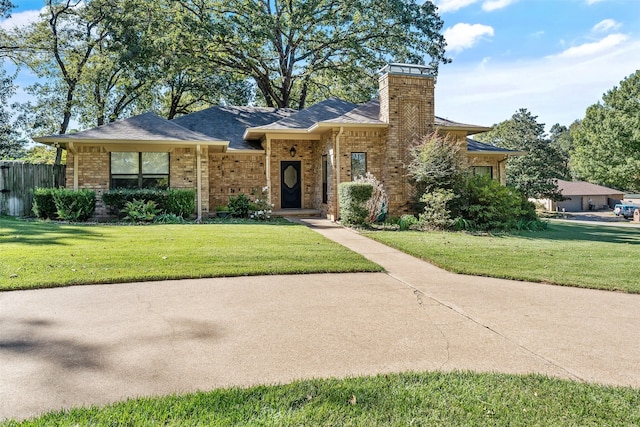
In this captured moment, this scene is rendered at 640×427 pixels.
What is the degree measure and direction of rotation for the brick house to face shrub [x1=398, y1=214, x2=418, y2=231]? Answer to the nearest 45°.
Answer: approximately 45° to its left

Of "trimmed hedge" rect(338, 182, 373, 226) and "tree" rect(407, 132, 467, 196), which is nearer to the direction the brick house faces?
the trimmed hedge

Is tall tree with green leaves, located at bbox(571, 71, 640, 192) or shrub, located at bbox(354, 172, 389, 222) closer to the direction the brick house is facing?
the shrub

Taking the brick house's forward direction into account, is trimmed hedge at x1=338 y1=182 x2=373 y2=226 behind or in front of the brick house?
in front

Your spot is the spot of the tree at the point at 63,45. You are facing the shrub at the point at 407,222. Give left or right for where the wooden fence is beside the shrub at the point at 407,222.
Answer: right

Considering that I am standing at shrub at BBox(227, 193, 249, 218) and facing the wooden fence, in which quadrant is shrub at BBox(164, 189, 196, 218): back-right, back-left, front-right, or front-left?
front-left

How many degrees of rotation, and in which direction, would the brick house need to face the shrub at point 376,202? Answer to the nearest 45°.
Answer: approximately 45° to its left

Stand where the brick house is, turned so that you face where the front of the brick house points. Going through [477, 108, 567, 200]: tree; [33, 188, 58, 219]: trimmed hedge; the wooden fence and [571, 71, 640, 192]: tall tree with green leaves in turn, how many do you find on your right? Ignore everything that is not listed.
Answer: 2

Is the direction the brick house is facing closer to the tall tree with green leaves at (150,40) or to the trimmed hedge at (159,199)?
the trimmed hedge

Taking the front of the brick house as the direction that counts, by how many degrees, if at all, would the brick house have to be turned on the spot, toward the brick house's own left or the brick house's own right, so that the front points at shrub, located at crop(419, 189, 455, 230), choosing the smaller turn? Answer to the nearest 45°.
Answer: approximately 45° to the brick house's own left

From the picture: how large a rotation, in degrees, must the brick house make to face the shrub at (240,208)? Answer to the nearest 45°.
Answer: approximately 90° to its right

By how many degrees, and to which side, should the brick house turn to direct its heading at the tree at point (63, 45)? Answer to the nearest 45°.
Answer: approximately 135° to its right

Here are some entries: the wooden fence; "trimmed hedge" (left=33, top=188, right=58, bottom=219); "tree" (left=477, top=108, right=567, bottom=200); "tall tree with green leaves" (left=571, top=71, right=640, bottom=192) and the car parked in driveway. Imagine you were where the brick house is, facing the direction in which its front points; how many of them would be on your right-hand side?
2

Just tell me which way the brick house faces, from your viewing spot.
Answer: facing the viewer
